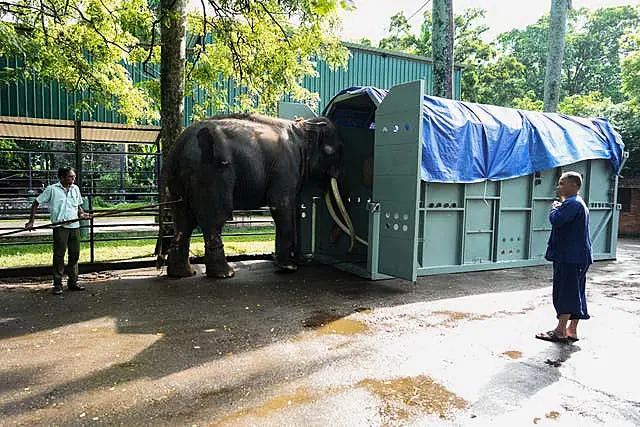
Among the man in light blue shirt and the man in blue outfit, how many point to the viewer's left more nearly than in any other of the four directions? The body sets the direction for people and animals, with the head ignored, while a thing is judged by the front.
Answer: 1

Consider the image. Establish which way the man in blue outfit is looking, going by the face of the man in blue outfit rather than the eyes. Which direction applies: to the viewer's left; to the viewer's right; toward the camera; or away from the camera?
to the viewer's left

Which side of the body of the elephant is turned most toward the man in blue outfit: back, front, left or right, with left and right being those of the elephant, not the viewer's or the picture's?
right

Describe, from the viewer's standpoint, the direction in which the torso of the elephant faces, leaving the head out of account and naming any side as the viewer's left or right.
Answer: facing away from the viewer and to the right of the viewer

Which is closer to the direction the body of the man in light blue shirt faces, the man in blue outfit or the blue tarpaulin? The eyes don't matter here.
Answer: the man in blue outfit

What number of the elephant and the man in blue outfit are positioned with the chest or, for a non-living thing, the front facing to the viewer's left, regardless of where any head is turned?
1

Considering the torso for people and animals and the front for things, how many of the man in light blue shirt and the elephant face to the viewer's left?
0

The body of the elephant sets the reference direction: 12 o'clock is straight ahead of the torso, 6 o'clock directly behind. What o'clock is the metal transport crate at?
The metal transport crate is roughly at 1 o'clock from the elephant.

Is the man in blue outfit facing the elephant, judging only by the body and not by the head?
yes

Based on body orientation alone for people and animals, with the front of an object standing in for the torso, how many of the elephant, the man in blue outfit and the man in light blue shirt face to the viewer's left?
1

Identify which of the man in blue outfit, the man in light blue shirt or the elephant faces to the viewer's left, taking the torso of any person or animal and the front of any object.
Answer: the man in blue outfit

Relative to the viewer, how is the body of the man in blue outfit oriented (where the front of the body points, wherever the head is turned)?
to the viewer's left

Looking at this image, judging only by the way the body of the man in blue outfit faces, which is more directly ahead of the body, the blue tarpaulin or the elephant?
the elephant

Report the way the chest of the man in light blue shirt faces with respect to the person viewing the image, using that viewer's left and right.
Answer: facing the viewer and to the right of the viewer

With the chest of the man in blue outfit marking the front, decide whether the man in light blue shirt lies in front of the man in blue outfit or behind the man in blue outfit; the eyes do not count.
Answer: in front
